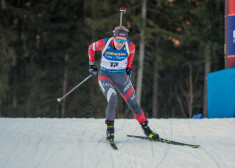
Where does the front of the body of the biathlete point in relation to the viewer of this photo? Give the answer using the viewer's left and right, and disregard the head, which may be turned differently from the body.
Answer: facing the viewer
